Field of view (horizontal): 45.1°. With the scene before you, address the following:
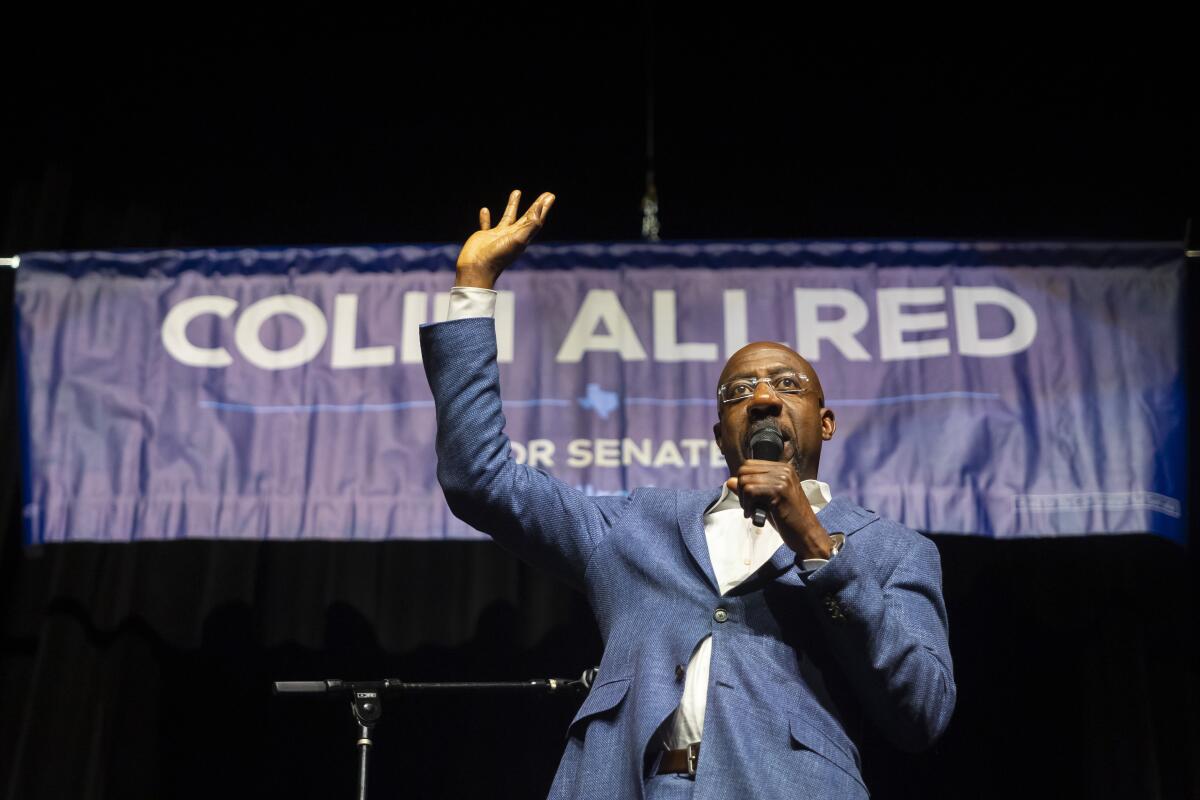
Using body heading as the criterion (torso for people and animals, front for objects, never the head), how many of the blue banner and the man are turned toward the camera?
2

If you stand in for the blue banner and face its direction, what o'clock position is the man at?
The man is roughly at 12 o'clock from the blue banner.

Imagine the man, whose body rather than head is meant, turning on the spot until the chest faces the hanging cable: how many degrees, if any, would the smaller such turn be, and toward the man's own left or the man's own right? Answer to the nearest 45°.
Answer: approximately 180°

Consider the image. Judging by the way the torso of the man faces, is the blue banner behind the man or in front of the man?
behind

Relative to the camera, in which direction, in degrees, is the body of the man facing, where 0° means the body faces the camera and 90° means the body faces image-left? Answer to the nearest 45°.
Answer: approximately 0°

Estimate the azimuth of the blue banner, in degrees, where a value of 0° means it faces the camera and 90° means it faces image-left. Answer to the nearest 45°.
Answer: approximately 0°

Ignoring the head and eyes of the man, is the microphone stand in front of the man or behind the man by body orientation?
behind
